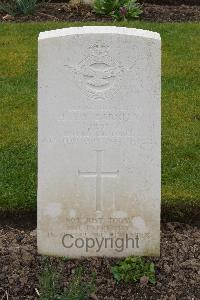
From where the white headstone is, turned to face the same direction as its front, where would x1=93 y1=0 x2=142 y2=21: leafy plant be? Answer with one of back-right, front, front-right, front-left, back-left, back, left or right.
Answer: back

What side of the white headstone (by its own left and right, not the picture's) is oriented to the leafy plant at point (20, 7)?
back

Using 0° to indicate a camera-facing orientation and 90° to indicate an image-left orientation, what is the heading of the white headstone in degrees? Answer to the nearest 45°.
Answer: approximately 0°

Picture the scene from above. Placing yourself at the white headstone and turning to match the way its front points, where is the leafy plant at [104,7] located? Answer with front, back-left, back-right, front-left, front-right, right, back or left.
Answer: back
